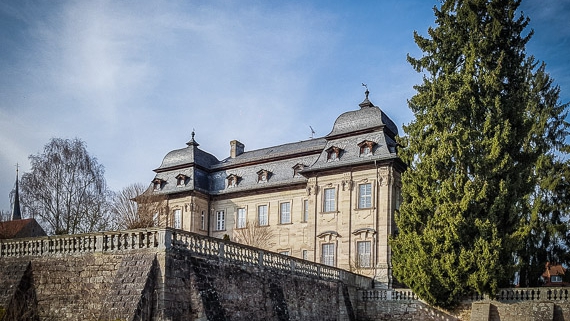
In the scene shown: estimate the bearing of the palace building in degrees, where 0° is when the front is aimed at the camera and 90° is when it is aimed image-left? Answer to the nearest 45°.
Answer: approximately 45°

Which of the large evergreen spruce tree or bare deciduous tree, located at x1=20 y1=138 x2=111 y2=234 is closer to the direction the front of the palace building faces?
the bare deciduous tree

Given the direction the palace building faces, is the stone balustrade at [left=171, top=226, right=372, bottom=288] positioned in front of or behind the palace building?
in front

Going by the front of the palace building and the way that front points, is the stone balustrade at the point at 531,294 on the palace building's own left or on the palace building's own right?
on the palace building's own left
